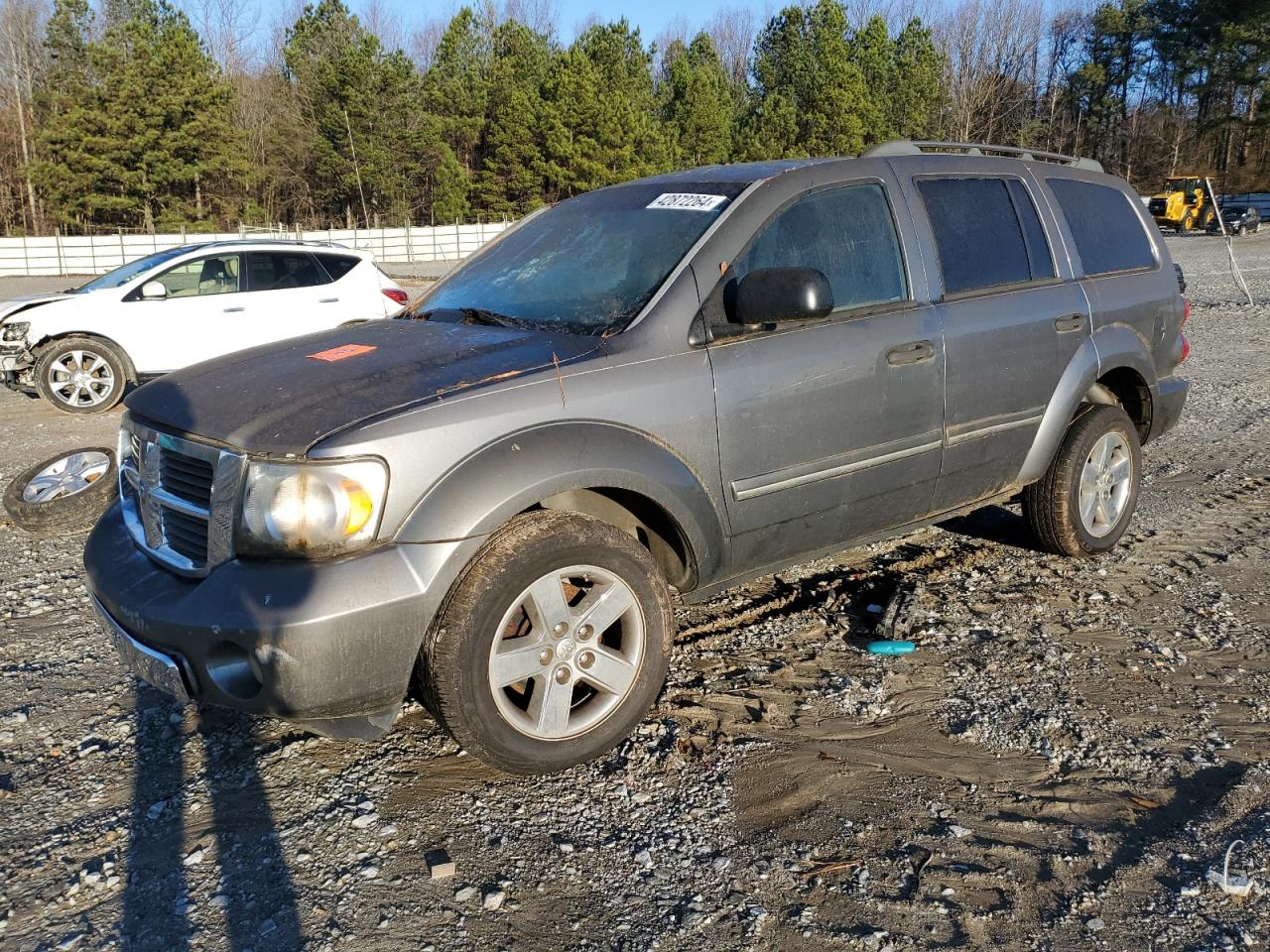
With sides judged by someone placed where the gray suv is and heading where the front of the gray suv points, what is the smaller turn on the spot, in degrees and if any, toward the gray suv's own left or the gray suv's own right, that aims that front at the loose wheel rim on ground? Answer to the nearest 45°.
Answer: approximately 90° to the gray suv's own right

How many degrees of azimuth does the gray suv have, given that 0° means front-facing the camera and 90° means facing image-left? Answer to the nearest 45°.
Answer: approximately 45°

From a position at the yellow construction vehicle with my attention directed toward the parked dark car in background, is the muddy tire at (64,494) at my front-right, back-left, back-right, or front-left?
back-right

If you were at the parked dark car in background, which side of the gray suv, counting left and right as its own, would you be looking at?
back

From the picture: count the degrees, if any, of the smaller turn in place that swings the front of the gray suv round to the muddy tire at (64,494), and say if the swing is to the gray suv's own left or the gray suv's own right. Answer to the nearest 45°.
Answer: approximately 90° to the gray suv's own right

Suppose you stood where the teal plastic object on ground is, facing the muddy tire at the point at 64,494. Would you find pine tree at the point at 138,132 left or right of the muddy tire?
right

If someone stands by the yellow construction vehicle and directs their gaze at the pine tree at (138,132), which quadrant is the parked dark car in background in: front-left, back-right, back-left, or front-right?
back-right

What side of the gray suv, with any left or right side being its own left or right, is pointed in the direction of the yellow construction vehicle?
back

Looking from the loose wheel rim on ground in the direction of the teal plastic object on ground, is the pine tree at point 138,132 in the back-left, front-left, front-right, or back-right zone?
back-left
